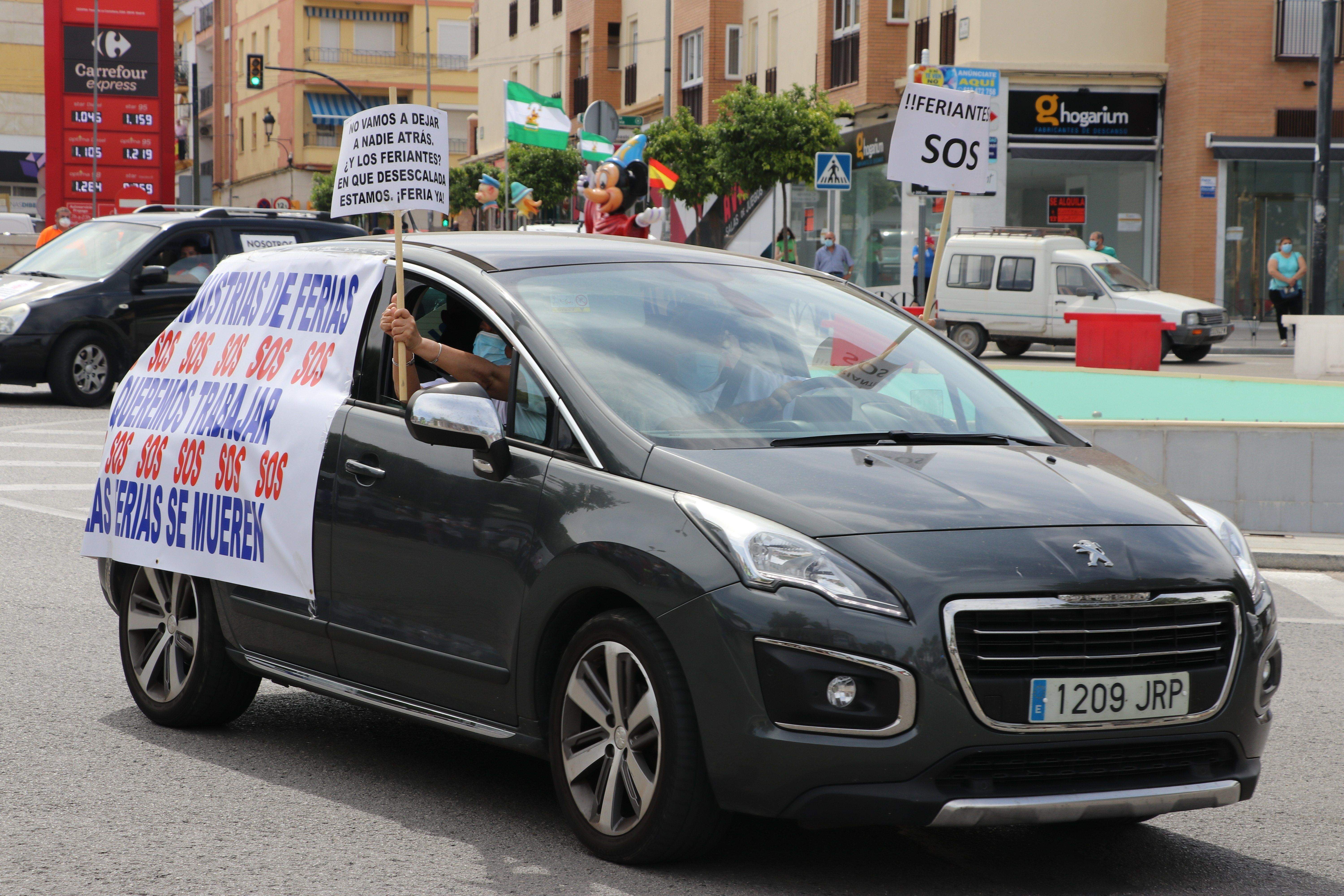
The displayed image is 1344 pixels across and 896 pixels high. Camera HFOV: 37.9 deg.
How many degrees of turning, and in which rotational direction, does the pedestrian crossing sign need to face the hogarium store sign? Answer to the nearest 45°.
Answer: approximately 135° to its left

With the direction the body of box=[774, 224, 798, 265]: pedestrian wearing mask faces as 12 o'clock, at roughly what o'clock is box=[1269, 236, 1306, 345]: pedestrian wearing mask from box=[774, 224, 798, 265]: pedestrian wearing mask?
box=[1269, 236, 1306, 345]: pedestrian wearing mask is roughly at 10 o'clock from box=[774, 224, 798, 265]: pedestrian wearing mask.

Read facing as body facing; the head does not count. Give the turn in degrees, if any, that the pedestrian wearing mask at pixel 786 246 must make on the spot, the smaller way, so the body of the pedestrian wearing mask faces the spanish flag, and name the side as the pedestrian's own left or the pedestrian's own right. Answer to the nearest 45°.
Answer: approximately 45° to the pedestrian's own right

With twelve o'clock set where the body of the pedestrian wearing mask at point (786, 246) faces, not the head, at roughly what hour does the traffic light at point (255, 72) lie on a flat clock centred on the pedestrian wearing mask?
The traffic light is roughly at 4 o'clock from the pedestrian wearing mask.

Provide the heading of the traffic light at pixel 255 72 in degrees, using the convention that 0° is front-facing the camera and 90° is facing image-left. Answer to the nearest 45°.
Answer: approximately 0°

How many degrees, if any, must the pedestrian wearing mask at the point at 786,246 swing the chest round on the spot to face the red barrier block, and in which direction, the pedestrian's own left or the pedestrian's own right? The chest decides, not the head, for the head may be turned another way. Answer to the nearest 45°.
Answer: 0° — they already face it
